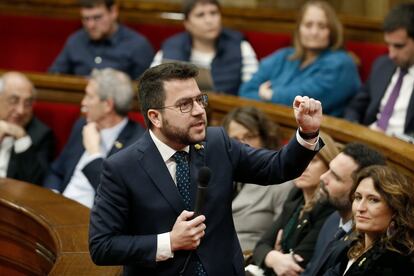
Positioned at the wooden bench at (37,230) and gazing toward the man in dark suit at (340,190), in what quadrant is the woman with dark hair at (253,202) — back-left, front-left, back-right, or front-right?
front-left

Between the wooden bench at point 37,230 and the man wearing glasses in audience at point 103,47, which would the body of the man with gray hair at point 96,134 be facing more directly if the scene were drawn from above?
the wooden bench

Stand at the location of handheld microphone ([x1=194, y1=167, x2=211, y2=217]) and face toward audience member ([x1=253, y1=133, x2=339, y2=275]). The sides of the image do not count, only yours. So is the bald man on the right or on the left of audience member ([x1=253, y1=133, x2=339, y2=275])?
left

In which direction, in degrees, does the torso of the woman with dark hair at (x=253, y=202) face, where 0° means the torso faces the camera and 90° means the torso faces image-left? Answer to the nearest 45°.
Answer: approximately 45°

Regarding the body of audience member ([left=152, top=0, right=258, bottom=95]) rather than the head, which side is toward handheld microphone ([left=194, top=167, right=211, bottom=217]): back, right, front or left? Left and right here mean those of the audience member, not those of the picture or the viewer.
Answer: front

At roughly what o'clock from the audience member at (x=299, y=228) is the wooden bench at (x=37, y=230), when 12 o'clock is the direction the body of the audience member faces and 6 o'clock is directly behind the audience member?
The wooden bench is roughly at 1 o'clock from the audience member.

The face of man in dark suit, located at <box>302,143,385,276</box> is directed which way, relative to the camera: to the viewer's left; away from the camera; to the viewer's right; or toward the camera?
to the viewer's left

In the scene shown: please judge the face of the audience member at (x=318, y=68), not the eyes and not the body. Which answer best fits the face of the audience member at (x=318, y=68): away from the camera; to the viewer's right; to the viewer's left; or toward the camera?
toward the camera

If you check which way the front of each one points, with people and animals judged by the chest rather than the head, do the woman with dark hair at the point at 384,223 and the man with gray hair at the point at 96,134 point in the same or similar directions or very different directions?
same or similar directions

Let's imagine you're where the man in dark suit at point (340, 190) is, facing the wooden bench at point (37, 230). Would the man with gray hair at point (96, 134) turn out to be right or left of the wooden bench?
right

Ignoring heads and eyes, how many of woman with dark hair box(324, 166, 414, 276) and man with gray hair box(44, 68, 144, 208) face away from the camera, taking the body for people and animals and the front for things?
0

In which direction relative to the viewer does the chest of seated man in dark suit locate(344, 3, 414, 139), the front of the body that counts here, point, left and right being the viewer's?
facing the viewer and to the left of the viewer

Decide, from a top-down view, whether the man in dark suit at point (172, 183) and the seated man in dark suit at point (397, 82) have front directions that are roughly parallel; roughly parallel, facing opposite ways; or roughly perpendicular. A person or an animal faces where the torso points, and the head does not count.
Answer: roughly perpendicular

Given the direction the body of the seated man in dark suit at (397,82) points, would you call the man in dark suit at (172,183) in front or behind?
in front

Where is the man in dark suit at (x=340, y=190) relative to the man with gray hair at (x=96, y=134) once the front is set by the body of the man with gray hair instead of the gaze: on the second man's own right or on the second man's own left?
on the second man's own left

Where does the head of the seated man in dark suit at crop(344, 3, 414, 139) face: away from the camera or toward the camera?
toward the camera

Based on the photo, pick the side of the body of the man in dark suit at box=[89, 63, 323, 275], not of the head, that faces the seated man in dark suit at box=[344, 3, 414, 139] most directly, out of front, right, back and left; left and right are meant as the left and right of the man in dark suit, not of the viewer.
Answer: left

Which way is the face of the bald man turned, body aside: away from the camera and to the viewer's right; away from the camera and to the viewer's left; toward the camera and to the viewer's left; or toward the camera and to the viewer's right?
toward the camera and to the viewer's right
